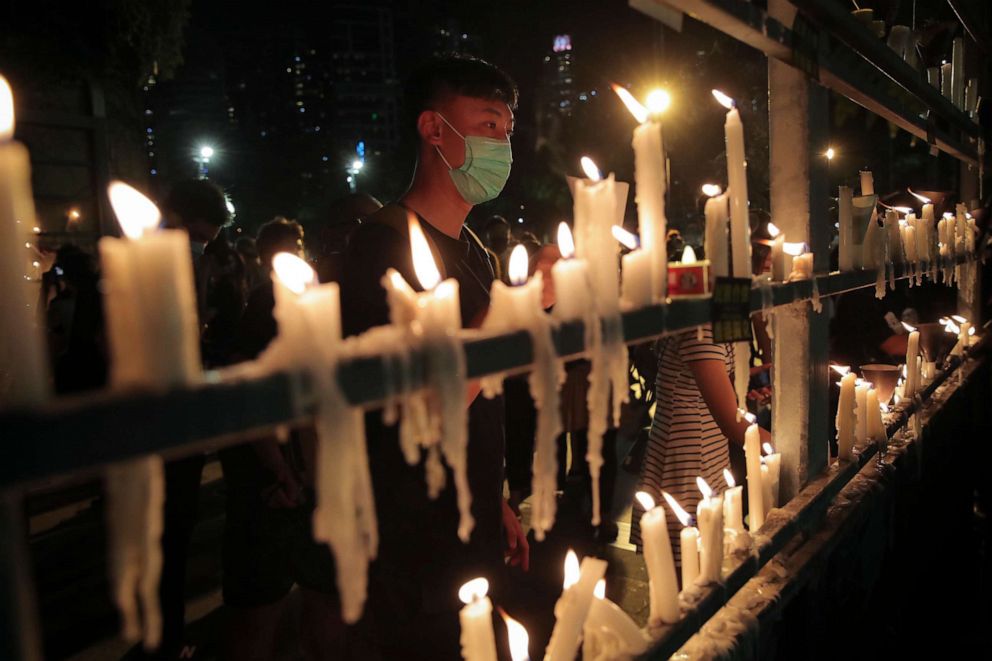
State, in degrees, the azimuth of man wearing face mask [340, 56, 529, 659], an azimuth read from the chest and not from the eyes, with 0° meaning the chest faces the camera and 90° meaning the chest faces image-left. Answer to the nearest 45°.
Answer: approximately 315°

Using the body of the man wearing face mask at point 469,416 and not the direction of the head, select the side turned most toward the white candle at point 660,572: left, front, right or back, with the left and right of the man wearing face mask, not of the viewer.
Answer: front

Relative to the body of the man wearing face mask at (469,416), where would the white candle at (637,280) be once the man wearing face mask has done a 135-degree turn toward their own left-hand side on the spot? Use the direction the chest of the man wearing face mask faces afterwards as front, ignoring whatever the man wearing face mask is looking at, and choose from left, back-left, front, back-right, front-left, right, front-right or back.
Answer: back-right

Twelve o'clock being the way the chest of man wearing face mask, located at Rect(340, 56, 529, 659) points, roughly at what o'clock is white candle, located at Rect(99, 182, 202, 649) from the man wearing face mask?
The white candle is roughly at 2 o'clock from the man wearing face mask.

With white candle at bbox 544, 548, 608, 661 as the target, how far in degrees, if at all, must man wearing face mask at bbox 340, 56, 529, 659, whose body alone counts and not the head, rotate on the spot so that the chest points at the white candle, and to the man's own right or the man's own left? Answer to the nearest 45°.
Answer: approximately 45° to the man's own right

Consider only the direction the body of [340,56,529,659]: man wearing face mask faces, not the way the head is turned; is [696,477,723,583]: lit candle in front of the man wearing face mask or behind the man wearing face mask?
in front

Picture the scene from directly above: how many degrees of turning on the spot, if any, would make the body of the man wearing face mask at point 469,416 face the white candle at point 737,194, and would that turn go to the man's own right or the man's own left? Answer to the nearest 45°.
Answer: approximately 45° to the man's own left

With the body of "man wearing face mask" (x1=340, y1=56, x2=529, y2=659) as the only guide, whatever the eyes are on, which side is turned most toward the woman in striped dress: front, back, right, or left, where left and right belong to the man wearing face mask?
left

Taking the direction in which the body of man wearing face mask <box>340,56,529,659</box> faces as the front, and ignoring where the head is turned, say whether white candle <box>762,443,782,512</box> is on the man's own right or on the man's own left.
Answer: on the man's own left

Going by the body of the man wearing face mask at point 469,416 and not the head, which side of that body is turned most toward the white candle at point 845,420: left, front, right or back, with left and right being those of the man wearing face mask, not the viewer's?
left
